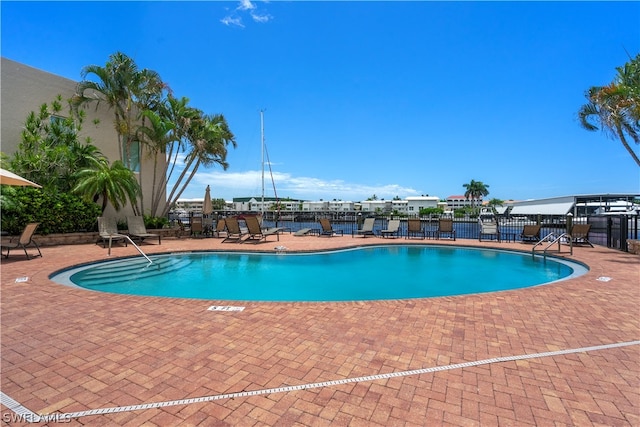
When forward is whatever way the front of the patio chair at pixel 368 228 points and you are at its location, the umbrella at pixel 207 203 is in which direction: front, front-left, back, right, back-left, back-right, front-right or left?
front-right

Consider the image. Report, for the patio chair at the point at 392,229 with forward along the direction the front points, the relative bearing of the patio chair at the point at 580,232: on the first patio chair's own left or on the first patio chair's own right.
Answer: on the first patio chair's own left

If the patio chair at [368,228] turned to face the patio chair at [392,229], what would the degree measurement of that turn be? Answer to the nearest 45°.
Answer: approximately 90° to its left

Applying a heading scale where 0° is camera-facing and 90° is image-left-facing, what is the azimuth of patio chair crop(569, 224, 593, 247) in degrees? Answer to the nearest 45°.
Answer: approximately 45°

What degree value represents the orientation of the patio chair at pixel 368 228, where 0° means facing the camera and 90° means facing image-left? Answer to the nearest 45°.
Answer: approximately 45°

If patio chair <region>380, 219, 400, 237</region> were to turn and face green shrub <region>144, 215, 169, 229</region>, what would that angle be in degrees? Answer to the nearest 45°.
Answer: approximately 45° to its right

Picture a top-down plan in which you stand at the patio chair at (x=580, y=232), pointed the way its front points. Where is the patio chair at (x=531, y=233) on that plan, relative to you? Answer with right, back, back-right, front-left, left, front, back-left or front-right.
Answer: front-right
